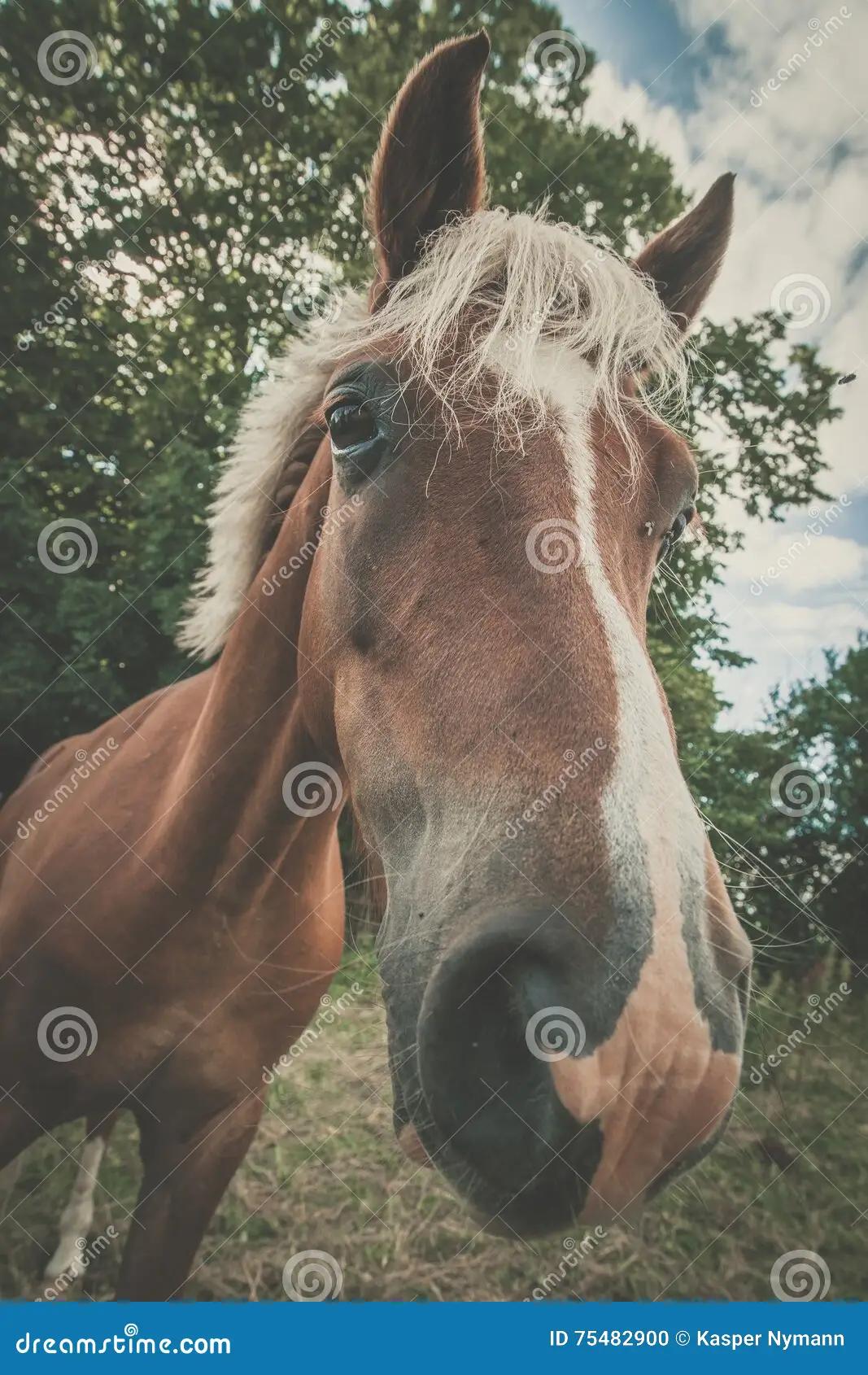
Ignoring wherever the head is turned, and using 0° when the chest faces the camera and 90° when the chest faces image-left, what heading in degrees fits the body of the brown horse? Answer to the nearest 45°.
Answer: approximately 315°
